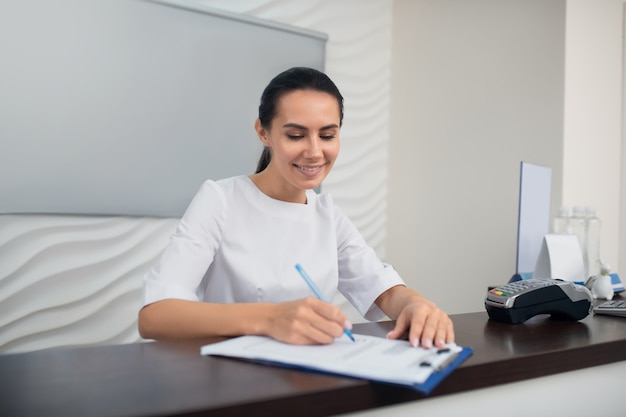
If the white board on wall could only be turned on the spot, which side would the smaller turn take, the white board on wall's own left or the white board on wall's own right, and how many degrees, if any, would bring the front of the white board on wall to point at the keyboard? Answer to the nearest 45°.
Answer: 0° — it already faces it

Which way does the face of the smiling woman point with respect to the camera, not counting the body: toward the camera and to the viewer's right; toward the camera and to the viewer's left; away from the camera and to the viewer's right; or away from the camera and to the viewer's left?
toward the camera and to the viewer's right

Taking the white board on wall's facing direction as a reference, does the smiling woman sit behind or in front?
in front

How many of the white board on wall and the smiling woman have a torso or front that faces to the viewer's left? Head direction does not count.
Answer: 0

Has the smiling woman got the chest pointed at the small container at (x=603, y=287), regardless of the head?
no

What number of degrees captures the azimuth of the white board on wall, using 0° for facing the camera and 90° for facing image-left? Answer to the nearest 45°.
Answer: approximately 315°

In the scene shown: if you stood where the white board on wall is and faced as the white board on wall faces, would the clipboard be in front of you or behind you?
in front

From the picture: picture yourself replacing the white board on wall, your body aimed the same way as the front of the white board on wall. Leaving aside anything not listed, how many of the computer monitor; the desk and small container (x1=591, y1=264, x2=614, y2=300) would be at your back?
0

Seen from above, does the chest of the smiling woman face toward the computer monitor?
no

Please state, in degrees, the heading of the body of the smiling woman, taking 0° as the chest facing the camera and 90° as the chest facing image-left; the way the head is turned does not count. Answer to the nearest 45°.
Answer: approximately 315°

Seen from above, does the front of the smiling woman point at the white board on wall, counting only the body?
no

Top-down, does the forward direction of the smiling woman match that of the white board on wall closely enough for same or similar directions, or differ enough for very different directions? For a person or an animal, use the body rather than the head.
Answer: same or similar directions
